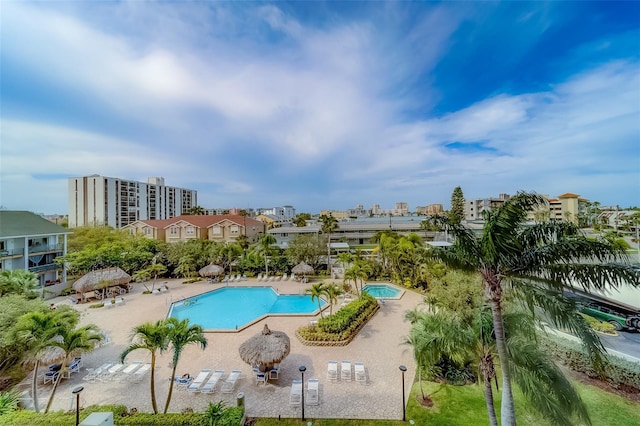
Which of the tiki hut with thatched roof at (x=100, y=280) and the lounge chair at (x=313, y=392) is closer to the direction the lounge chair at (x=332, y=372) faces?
the lounge chair

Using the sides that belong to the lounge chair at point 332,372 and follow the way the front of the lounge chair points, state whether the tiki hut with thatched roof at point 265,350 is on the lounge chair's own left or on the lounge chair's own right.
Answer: on the lounge chair's own right

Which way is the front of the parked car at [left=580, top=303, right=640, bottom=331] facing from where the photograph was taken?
facing away from the viewer and to the left of the viewer

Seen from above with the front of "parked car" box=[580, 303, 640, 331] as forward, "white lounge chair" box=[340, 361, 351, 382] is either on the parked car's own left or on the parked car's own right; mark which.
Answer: on the parked car's own left

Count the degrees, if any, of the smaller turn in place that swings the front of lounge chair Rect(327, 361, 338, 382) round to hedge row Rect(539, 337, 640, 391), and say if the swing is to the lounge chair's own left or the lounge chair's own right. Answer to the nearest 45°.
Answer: approximately 90° to the lounge chair's own left

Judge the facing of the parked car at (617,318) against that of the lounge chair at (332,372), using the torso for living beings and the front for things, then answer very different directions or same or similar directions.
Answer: very different directions

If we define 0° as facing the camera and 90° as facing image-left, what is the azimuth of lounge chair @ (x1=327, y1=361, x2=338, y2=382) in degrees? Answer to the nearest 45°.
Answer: approximately 0°

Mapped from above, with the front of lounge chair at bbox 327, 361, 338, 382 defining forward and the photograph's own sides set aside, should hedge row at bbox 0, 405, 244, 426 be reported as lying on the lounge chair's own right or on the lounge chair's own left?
on the lounge chair's own right
